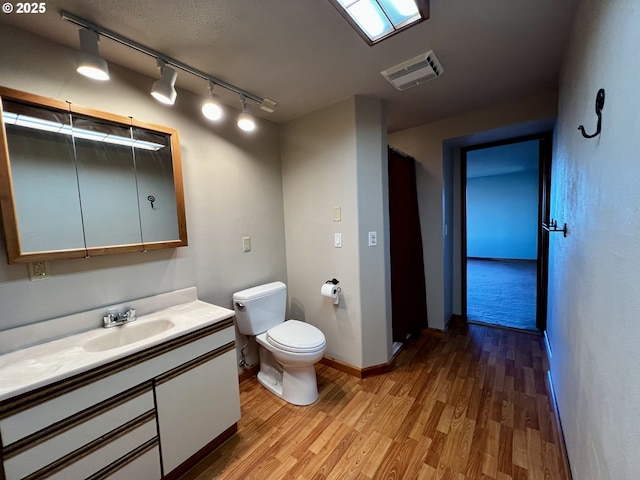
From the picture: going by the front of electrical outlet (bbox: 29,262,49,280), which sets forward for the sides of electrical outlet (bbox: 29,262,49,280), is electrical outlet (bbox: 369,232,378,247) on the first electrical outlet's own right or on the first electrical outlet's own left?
on the first electrical outlet's own left

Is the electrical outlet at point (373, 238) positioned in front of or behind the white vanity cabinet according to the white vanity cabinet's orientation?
in front

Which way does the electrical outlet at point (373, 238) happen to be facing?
toward the camera

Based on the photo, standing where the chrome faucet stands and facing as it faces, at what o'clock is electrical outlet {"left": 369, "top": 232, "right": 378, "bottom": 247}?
The electrical outlet is roughly at 11 o'clock from the chrome faucet.

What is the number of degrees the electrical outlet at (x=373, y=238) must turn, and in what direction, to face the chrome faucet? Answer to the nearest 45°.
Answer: approximately 45° to its right

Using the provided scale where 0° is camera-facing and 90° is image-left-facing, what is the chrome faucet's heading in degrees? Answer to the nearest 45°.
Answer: approximately 315°

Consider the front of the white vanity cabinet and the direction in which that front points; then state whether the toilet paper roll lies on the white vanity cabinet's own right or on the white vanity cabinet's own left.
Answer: on the white vanity cabinet's own left

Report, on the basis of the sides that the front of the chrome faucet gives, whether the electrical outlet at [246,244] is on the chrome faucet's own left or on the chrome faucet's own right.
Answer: on the chrome faucet's own left

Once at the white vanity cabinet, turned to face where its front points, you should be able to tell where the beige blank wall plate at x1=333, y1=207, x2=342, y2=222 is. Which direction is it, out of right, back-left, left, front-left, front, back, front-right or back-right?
front-left

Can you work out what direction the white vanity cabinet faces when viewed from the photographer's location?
facing the viewer and to the right of the viewer
